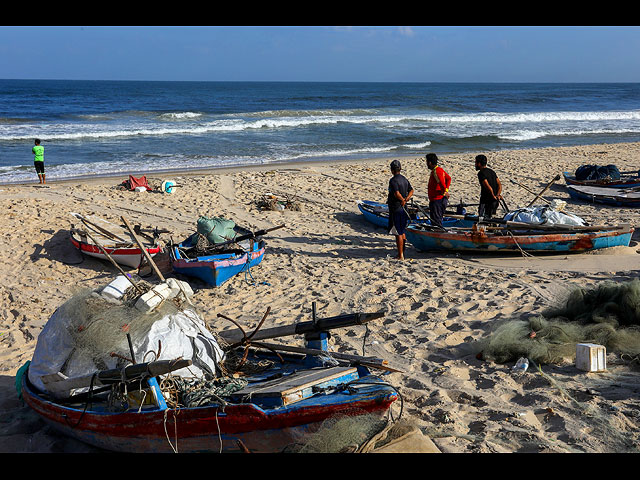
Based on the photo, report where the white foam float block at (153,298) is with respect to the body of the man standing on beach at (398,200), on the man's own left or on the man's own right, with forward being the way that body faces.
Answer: on the man's own left

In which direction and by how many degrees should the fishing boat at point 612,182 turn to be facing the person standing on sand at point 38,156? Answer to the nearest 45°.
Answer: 0° — it already faces them

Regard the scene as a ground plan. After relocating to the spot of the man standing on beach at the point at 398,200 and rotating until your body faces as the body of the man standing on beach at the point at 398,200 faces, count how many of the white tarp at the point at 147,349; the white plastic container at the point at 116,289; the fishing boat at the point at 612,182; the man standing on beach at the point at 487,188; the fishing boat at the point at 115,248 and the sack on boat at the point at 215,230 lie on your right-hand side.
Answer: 2

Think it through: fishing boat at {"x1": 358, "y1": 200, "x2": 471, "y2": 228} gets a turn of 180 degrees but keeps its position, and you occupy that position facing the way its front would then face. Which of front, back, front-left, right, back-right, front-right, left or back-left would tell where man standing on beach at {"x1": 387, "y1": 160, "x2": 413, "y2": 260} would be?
right

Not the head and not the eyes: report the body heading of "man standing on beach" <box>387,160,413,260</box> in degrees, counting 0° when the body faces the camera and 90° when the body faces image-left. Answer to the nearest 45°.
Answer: approximately 135°

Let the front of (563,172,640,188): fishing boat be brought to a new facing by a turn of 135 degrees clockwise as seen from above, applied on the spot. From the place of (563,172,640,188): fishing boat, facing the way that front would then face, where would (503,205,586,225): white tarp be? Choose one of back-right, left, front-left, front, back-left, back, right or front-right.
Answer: back-right

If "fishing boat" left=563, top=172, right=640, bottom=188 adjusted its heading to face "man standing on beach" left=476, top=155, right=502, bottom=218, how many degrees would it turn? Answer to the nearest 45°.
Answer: approximately 90° to its left

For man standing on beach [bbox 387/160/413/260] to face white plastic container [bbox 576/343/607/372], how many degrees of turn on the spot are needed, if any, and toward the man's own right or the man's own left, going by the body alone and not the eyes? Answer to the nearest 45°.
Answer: approximately 180°

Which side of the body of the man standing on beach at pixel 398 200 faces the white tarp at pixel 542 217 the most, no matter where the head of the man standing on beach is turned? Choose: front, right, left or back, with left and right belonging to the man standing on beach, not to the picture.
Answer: right

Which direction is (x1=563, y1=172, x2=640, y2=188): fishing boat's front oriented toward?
to the viewer's left

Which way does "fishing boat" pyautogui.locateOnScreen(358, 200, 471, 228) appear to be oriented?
to the viewer's left

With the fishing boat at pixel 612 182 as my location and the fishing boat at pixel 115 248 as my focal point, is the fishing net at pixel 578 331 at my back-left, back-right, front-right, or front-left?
front-left
